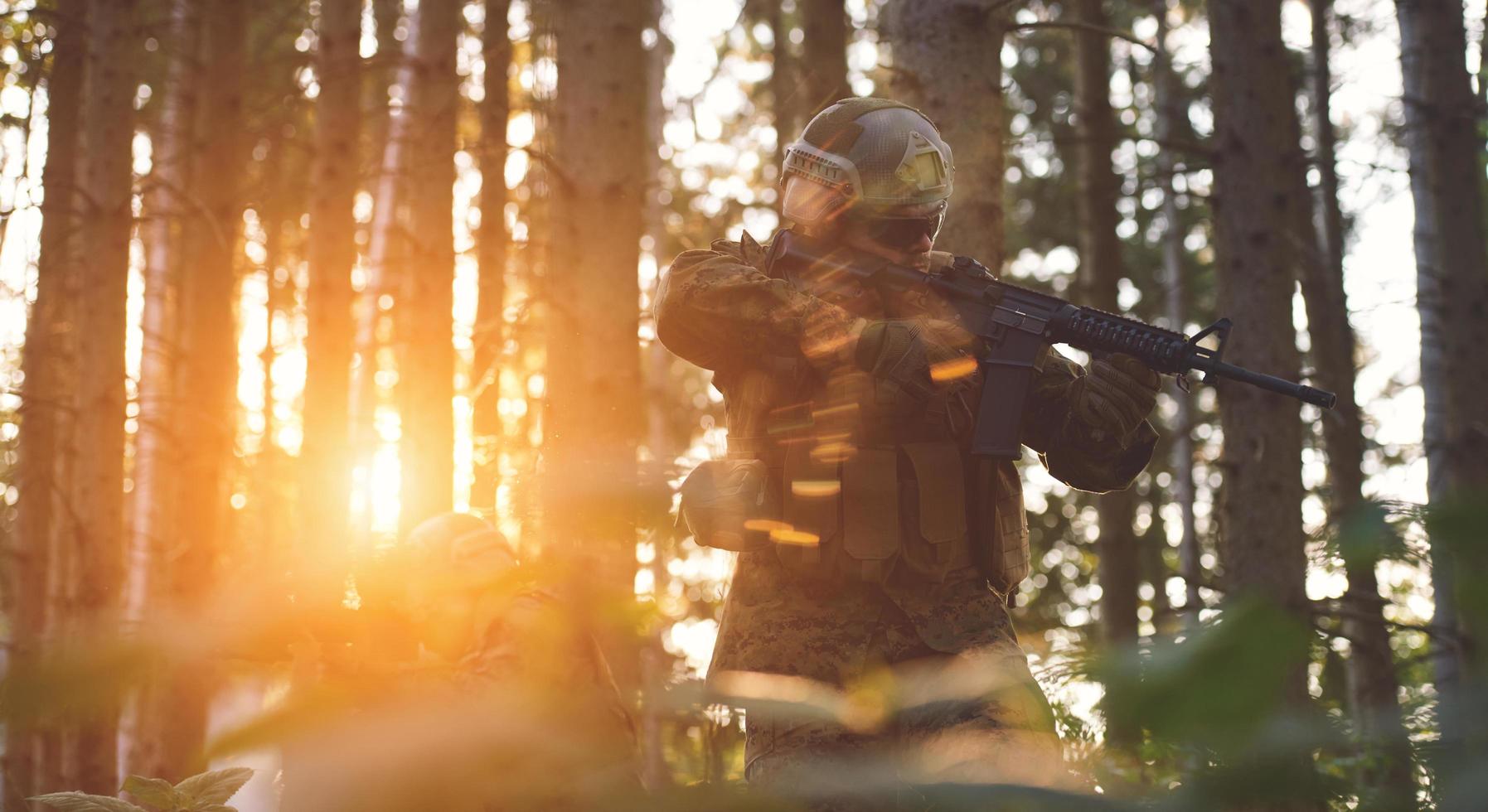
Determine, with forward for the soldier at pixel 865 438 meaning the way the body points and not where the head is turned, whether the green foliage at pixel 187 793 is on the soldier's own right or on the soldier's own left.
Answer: on the soldier's own right

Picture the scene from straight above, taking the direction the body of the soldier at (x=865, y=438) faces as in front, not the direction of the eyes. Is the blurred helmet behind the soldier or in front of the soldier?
behind

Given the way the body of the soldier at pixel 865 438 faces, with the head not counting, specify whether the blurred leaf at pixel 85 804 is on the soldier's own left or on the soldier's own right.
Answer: on the soldier's own right

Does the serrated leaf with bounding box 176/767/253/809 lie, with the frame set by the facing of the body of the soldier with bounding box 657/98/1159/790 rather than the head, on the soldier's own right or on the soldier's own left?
on the soldier's own right

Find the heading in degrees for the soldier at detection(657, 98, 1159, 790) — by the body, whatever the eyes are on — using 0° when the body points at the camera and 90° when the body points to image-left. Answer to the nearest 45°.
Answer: approximately 315°

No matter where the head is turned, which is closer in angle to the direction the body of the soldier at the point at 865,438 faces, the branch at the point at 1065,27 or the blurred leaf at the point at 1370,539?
the blurred leaf
